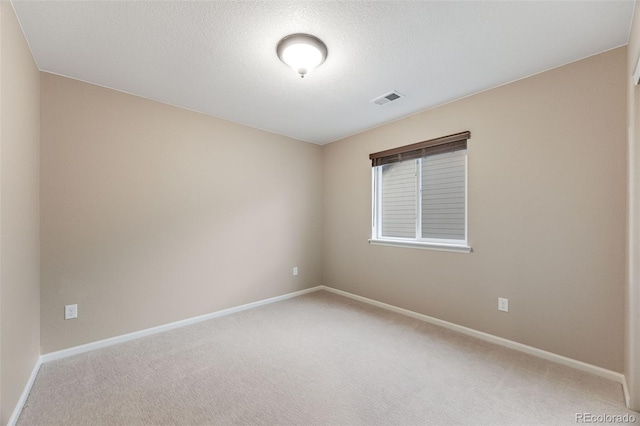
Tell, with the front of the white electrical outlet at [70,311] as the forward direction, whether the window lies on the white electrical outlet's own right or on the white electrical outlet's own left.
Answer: on the white electrical outlet's own left

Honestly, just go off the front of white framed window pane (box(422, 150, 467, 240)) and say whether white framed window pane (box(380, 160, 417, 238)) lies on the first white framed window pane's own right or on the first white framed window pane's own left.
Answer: on the first white framed window pane's own right

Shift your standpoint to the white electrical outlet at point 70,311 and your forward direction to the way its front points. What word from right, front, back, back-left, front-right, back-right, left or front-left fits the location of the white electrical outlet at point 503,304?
front-left

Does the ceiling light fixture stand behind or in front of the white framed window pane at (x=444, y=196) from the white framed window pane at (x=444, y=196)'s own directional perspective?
in front

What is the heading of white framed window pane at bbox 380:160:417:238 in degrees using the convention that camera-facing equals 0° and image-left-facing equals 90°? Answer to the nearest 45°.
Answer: approximately 45°

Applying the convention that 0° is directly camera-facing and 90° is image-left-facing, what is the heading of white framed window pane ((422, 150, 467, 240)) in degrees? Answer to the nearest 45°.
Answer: approximately 45°

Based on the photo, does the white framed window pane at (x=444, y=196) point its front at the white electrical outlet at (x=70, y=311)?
yes

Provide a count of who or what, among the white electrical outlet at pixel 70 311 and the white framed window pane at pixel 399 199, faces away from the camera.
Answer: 0

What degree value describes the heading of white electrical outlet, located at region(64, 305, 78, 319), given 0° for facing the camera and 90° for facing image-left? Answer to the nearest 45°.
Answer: approximately 0°
